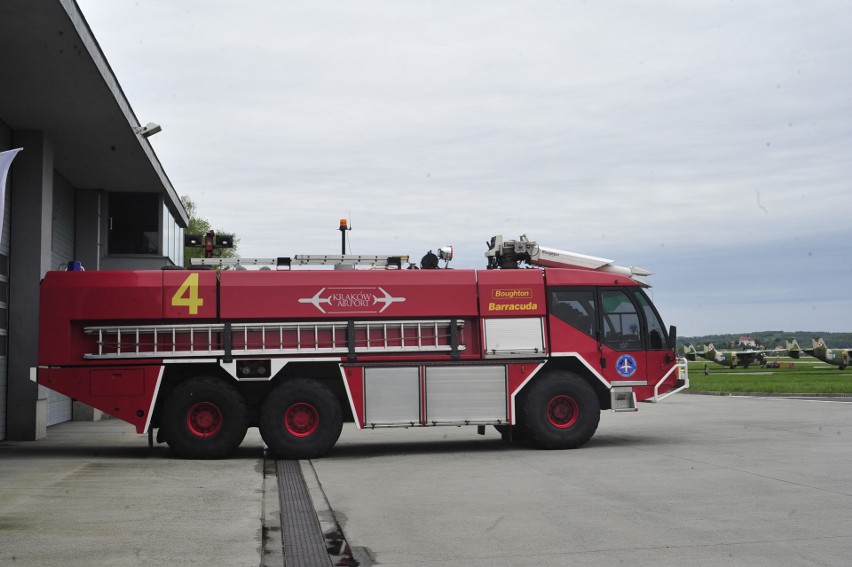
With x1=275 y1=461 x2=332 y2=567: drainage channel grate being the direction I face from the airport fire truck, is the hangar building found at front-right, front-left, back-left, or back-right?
back-right

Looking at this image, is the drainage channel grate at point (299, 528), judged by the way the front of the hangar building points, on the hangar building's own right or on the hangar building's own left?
on the hangar building's own right

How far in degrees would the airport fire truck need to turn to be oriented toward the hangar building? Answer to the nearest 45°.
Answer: approximately 135° to its left

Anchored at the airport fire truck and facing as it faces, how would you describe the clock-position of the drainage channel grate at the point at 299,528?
The drainage channel grate is roughly at 3 o'clock from the airport fire truck.

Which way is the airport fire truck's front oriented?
to the viewer's right

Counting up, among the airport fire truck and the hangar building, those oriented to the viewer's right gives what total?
2

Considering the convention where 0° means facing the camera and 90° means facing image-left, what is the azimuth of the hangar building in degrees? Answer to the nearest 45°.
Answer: approximately 270°

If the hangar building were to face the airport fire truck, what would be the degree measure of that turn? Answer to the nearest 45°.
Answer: approximately 45° to its right

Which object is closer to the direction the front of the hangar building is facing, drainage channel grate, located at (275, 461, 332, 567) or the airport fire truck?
the airport fire truck
